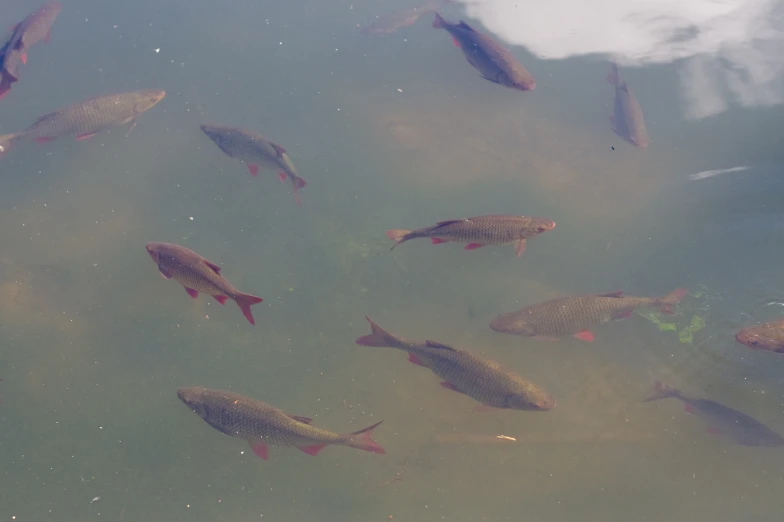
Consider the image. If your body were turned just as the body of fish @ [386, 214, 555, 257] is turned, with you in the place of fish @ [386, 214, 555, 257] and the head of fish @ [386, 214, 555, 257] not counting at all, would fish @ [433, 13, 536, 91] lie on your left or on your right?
on your left

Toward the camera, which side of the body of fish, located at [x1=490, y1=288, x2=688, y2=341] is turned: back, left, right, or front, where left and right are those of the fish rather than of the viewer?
left

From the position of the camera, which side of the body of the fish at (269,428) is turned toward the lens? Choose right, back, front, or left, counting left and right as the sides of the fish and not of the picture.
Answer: left

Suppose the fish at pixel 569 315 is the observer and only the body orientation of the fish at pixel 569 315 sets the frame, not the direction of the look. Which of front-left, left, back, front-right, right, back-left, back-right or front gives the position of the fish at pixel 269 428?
front-left

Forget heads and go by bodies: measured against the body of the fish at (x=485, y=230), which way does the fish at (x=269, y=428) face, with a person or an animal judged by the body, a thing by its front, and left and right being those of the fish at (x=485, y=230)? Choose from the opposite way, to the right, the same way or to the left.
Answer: the opposite way

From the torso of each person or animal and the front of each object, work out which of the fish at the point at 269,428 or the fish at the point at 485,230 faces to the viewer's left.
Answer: the fish at the point at 269,428

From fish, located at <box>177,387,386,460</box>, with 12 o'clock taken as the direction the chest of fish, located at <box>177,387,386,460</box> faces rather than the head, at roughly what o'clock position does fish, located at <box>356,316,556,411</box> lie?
fish, located at <box>356,316,556,411</box> is roughly at 6 o'clock from fish, located at <box>177,387,386,460</box>.

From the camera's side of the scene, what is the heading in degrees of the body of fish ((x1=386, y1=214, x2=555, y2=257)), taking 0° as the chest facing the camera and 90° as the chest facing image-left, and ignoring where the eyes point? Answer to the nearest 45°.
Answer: approximately 270°

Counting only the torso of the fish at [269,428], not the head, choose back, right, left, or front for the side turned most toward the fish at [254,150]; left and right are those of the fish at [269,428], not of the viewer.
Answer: right

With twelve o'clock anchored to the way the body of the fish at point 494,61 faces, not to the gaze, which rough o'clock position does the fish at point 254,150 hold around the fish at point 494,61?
the fish at point 254,150 is roughly at 4 o'clock from the fish at point 494,61.

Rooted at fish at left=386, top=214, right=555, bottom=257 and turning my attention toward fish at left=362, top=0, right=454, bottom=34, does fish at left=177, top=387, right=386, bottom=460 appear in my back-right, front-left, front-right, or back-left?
back-left

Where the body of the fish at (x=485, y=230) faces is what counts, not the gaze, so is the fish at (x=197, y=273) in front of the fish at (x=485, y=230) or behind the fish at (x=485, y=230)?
behind

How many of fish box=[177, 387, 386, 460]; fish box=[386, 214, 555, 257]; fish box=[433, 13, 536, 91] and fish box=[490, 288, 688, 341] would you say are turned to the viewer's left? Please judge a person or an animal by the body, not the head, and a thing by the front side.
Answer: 2
